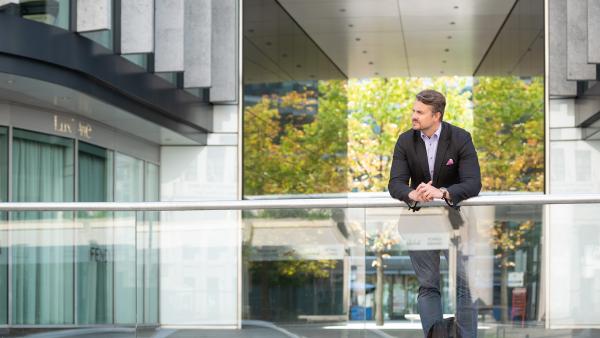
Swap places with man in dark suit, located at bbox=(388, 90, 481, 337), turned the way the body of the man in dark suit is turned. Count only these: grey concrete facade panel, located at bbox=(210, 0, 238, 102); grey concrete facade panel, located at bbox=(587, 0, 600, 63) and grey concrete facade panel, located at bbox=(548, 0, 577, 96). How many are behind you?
3

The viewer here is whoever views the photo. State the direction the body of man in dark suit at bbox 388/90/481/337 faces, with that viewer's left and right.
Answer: facing the viewer

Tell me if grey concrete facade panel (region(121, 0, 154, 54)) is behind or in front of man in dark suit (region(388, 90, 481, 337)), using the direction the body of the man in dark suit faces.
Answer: behind

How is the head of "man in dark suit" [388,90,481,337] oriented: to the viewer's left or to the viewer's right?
to the viewer's left

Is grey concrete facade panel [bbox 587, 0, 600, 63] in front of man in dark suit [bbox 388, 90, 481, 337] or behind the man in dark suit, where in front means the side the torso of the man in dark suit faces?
behind

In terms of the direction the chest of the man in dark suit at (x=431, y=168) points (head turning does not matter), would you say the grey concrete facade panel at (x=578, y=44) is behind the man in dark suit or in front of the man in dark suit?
behind

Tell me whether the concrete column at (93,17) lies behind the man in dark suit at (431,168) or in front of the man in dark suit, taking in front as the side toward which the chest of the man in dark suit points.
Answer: behind

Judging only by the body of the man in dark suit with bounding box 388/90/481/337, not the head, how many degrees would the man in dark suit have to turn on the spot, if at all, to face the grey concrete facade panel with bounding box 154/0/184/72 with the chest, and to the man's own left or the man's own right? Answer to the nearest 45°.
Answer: approximately 180°

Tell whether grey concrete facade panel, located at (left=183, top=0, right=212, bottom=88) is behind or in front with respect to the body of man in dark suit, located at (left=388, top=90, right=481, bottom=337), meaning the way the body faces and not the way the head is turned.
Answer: behind

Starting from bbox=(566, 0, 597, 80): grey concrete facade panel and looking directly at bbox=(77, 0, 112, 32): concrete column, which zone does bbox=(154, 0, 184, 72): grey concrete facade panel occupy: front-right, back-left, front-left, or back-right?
front-right

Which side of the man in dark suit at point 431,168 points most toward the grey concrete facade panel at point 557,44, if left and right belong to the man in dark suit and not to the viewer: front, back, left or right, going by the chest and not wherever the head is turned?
back
